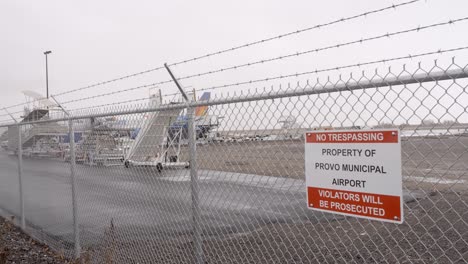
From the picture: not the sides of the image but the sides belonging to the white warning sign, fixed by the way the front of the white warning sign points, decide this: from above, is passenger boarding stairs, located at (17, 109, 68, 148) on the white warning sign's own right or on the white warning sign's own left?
on the white warning sign's own right

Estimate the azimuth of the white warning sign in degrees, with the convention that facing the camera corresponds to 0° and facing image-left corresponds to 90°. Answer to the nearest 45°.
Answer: approximately 45°
